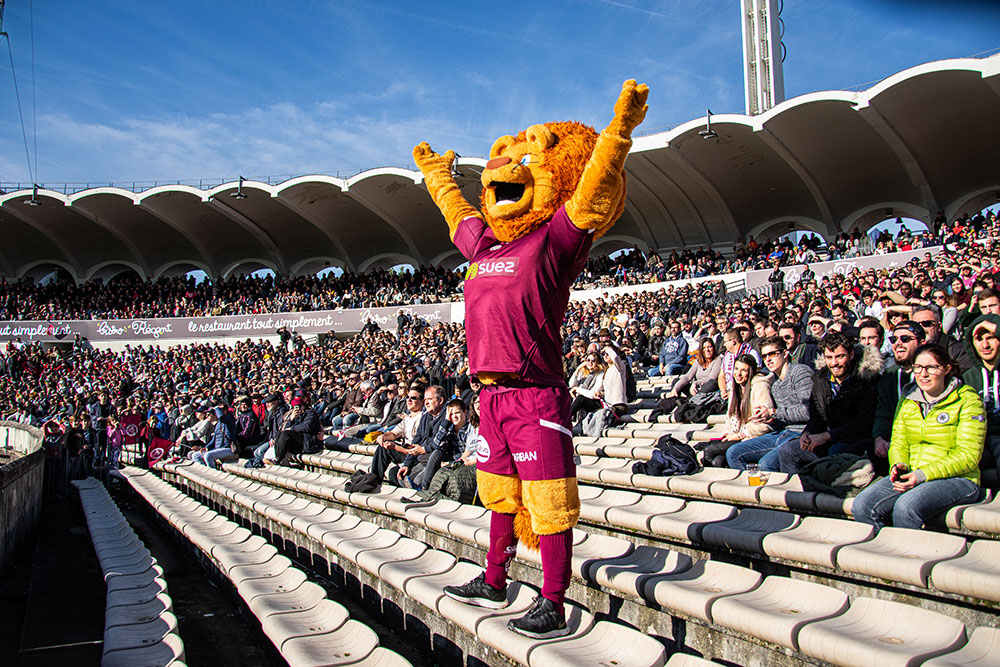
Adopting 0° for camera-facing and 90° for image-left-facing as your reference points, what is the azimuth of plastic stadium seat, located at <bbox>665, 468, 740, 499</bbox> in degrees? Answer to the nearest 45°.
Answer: approximately 45°

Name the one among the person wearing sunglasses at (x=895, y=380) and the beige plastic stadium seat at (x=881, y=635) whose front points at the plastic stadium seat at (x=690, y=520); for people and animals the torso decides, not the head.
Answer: the person wearing sunglasses

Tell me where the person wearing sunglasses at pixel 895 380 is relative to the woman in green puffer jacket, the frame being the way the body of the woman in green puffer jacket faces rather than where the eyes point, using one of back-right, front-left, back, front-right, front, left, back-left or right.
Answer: back-right

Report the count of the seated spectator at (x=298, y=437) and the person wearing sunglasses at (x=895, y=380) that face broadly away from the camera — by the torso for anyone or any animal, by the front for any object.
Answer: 0

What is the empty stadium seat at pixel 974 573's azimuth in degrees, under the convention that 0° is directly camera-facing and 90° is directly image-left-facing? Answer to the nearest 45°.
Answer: approximately 45°

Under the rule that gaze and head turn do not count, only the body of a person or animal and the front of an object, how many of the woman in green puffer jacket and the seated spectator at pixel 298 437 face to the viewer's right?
0

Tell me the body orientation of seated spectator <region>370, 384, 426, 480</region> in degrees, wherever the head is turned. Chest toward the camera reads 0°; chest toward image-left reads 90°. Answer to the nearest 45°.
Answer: approximately 45°

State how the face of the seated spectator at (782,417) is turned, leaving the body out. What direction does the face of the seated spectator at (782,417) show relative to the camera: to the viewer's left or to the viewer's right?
to the viewer's left

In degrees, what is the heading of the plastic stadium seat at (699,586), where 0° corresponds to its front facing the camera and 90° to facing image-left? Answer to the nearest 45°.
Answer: approximately 45°

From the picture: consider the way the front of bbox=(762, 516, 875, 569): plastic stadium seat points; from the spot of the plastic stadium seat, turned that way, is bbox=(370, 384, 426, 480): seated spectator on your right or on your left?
on your right

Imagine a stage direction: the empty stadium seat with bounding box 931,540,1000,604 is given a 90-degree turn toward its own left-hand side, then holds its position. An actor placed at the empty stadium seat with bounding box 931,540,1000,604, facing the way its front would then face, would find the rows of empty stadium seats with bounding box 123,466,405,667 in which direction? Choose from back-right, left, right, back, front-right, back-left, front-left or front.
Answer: back-right

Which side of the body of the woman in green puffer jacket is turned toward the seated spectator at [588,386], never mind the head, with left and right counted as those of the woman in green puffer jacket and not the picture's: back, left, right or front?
right

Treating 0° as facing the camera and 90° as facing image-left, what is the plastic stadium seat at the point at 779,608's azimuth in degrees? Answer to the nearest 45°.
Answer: approximately 45°

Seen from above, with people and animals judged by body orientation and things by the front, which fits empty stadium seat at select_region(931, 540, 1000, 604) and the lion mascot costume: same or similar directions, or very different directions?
same or similar directions

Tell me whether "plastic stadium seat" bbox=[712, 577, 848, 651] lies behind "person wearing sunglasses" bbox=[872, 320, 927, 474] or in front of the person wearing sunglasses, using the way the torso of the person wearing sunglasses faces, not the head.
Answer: in front

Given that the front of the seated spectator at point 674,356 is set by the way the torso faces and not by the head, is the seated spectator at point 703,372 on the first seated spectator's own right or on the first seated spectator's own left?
on the first seated spectator's own left

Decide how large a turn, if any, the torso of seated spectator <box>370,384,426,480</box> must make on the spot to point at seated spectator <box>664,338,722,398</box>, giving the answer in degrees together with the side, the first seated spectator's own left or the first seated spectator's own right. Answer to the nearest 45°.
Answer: approximately 135° to the first seated spectator's own left

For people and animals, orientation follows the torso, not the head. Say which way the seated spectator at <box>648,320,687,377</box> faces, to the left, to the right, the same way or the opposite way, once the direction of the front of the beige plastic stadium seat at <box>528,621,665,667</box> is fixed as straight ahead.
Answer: the same way
